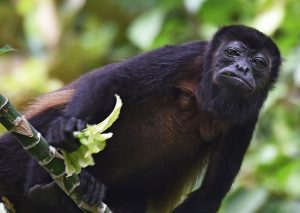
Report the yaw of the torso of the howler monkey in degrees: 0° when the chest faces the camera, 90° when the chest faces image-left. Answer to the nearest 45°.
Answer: approximately 315°
